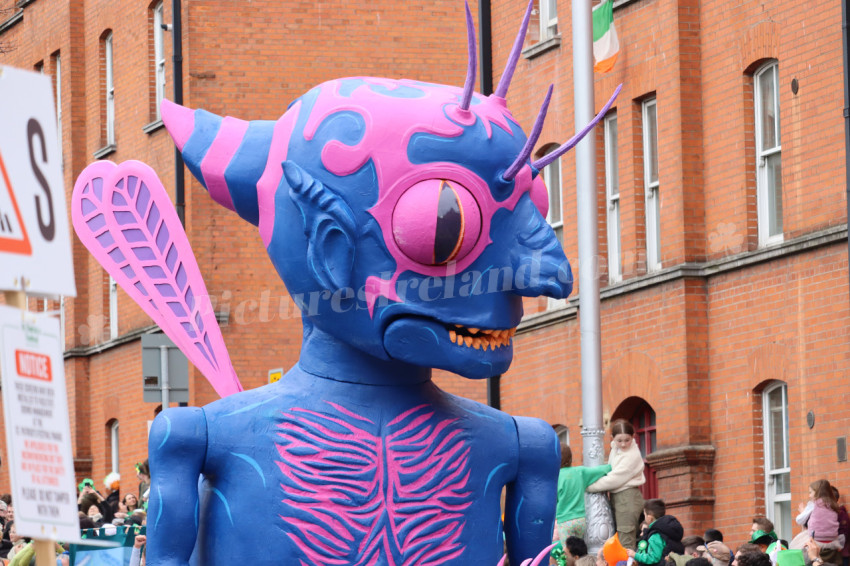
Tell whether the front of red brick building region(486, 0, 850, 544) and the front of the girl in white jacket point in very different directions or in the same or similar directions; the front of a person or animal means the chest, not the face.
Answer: same or similar directions

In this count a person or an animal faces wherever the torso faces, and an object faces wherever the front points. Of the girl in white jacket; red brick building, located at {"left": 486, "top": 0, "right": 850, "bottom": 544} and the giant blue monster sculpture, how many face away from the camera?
0

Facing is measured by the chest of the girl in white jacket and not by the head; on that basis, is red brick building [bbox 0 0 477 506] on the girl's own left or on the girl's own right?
on the girl's own right

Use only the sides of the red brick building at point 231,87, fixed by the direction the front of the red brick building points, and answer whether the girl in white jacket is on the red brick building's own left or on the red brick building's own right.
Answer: on the red brick building's own left

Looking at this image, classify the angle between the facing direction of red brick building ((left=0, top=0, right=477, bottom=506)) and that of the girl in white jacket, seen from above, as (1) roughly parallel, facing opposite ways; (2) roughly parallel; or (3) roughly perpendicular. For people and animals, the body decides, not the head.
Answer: roughly parallel

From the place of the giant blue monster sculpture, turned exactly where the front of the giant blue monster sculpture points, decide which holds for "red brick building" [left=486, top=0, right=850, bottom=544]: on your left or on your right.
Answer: on your left

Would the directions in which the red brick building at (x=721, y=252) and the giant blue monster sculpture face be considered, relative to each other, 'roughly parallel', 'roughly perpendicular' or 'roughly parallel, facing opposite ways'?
roughly perpendicular

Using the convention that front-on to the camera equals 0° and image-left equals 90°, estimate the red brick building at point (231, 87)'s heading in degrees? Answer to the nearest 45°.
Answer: approximately 45°

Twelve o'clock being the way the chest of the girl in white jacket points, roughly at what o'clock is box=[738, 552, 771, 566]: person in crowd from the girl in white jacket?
The person in crowd is roughly at 10 o'clock from the girl in white jacket.

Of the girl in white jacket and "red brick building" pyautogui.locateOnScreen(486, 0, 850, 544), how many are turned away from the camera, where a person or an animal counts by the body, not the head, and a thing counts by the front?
0

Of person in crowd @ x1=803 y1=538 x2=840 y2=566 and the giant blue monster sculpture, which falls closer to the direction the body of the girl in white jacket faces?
the giant blue monster sculpture

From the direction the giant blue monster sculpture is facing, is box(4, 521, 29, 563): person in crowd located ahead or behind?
behind

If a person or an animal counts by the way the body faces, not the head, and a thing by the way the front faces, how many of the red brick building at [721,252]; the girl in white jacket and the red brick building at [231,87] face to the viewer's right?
0

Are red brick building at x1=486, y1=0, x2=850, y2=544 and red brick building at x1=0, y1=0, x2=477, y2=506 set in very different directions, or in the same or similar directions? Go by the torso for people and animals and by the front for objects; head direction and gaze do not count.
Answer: same or similar directions

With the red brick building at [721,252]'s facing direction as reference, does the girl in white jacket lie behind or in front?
in front
